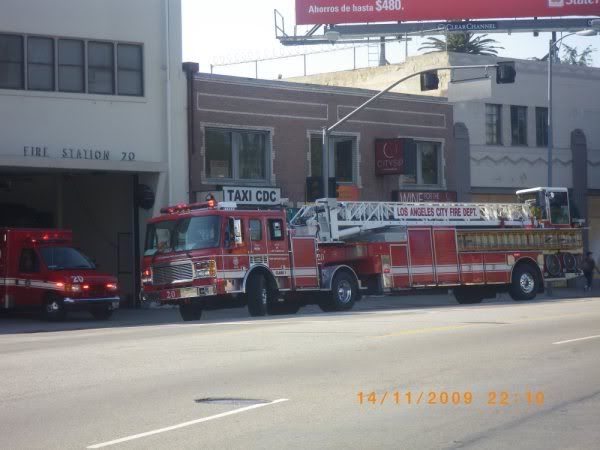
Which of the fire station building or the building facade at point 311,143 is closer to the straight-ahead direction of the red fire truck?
the fire station building

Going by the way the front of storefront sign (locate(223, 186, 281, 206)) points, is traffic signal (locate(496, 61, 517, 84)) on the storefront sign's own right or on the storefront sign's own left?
on the storefront sign's own left

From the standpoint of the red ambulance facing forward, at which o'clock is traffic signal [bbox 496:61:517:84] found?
The traffic signal is roughly at 11 o'clock from the red ambulance.

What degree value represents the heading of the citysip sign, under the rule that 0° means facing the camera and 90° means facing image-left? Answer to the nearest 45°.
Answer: approximately 0°

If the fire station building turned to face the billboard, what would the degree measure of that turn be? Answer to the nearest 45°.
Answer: approximately 135° to its left

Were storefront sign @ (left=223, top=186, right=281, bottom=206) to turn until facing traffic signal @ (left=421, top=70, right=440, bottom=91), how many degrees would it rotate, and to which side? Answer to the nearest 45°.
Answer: approximately 45° to its left

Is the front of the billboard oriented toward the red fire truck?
yes
